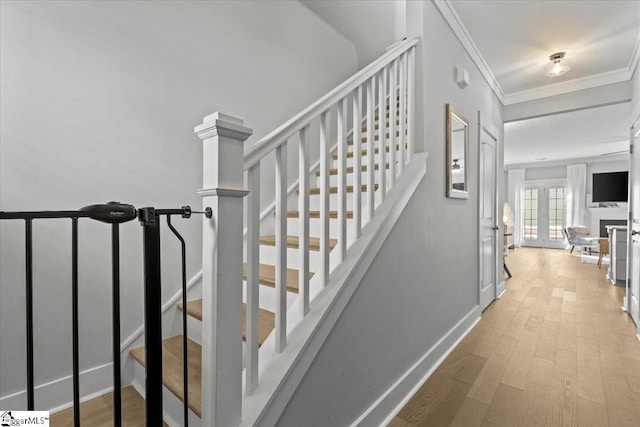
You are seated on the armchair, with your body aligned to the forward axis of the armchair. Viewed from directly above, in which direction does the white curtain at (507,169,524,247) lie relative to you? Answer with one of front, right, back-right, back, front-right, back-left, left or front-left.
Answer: back

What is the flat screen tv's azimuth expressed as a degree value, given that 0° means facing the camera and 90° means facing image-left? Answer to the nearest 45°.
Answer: approximately 45°

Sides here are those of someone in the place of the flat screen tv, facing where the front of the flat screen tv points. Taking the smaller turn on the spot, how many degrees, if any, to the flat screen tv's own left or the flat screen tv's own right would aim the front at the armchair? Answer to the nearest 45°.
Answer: approximately 90° to the flat screen tv's own right

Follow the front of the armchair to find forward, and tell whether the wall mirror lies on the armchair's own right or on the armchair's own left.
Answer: on the armchair's own right

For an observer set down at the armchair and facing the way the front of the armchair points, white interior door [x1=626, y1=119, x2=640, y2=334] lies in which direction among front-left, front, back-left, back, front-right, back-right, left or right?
front-right

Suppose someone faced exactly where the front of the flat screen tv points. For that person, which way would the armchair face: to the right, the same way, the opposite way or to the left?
to the left

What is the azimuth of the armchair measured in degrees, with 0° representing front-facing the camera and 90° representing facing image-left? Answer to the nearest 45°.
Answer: approximately 315°

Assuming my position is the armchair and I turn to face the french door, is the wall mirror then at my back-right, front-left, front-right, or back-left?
back-left

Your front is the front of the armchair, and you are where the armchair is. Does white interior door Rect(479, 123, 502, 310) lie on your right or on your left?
on your right
